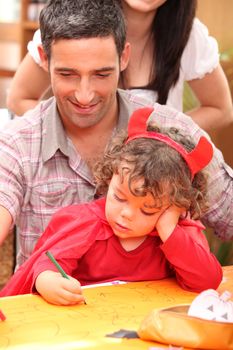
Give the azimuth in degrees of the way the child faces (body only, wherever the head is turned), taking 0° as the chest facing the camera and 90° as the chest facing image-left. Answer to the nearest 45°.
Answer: approximately 0°

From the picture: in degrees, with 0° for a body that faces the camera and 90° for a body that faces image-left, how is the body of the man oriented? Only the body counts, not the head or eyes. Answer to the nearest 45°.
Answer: approximately 0°

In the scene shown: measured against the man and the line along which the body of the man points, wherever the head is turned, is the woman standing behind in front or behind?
behind

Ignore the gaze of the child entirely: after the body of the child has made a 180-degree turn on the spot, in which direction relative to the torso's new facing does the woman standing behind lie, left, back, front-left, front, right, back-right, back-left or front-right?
front

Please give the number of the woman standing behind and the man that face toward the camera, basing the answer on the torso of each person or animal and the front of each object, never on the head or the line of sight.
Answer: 2
